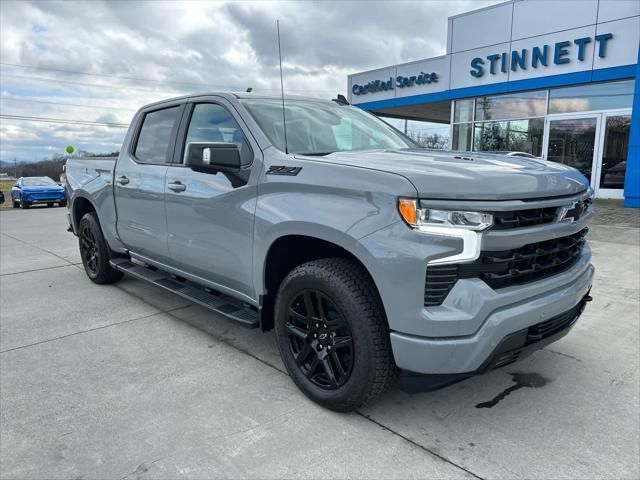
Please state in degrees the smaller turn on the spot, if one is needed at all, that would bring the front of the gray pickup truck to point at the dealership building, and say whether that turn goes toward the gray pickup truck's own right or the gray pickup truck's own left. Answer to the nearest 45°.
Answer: approximately 90° to the gray pickup truck's own left

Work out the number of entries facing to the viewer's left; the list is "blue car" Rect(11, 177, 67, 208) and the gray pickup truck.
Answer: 0

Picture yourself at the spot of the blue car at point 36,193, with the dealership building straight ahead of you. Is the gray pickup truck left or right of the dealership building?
right

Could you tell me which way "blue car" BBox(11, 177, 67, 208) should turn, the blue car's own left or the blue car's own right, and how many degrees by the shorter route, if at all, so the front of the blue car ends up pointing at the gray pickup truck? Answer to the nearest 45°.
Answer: approximately 45° to the blue car's own right

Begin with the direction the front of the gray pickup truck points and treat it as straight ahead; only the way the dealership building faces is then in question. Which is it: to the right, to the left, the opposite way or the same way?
to the right

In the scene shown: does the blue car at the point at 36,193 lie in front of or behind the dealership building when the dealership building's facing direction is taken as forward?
in front

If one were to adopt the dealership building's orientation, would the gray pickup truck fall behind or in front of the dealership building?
in front

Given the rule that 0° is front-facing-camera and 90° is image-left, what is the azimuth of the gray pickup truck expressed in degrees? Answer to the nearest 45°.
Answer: approximately 315°

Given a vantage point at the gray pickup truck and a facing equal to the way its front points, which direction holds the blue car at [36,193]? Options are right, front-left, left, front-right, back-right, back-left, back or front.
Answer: back

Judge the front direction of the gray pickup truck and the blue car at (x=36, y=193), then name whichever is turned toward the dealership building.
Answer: the blue car

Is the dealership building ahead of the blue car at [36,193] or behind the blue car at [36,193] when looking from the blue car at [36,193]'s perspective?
ahead

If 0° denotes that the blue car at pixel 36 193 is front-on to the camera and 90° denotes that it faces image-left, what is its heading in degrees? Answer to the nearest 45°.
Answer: approximately 315°

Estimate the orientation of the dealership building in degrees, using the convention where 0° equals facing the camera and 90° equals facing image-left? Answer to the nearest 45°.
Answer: approximately 45°
